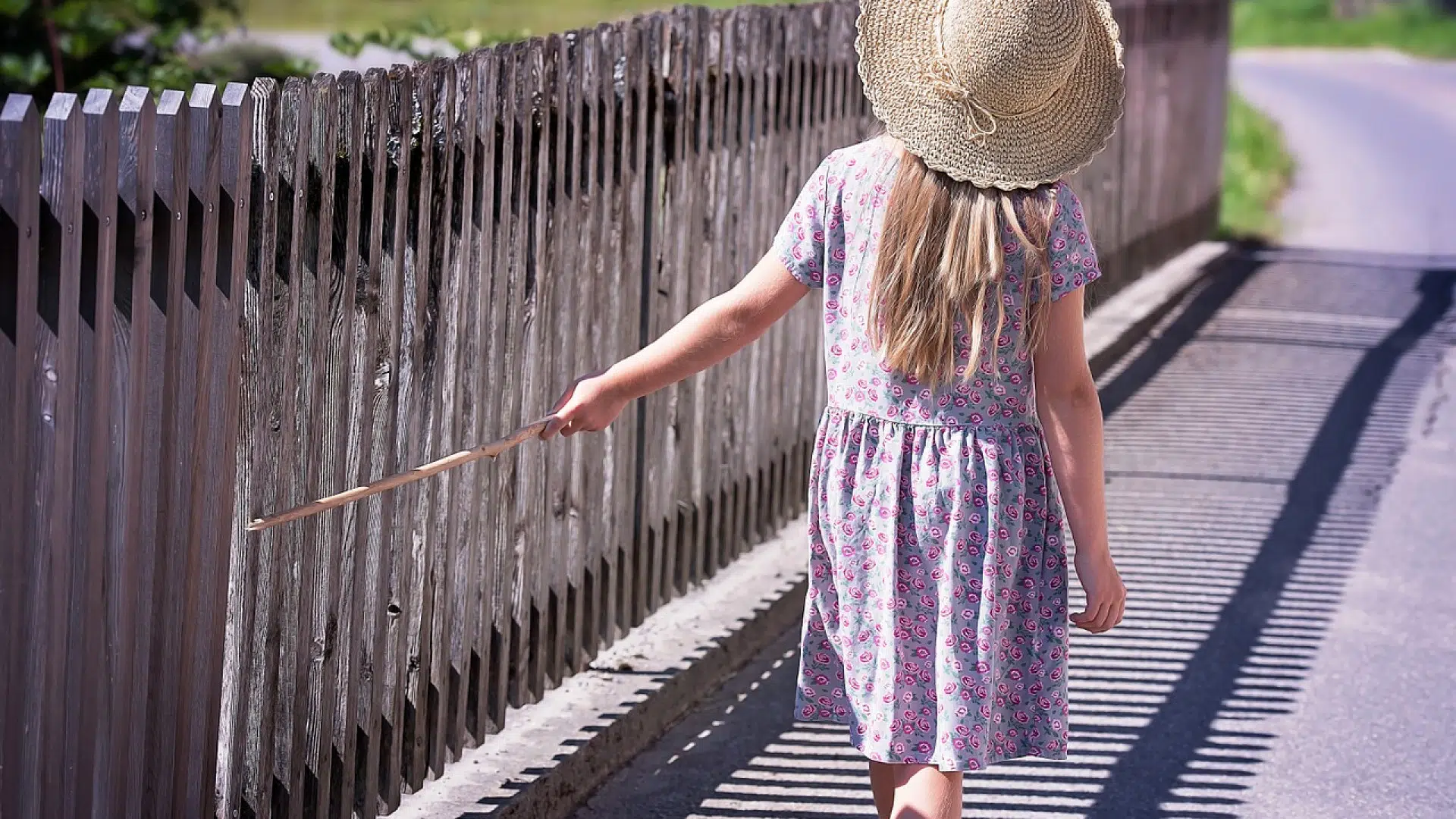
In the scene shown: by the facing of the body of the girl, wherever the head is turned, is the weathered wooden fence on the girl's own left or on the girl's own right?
on the girl's own left

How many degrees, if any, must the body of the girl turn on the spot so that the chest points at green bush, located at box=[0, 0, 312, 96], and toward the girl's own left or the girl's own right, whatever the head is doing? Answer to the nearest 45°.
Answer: approximately 45° to the girl's own left

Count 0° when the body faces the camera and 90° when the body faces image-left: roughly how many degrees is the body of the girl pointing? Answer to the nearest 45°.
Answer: approximately 180°

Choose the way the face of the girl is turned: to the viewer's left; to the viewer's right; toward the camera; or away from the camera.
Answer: away from the camera
